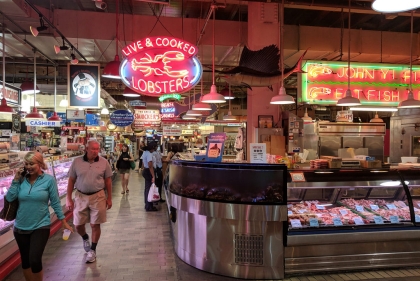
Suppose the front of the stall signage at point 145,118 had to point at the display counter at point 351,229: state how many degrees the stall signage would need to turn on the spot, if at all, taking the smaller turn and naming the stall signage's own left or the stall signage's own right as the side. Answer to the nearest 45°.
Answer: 0° — it already faces it

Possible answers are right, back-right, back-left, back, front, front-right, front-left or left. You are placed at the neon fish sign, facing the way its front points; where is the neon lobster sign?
front-right

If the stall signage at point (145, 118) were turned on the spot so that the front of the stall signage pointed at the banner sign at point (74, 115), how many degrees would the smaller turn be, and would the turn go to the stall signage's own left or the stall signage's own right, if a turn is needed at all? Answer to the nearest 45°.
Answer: approximately 45° to the stall signage's own right

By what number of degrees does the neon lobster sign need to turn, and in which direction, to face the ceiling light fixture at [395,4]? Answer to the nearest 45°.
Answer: approximately 45° to its left

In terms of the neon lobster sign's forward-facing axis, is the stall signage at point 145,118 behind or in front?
behind

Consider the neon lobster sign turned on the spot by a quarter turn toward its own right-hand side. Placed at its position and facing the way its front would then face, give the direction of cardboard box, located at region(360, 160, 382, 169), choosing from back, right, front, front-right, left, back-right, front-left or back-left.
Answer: back

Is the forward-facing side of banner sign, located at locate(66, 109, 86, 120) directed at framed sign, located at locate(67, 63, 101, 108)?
yes

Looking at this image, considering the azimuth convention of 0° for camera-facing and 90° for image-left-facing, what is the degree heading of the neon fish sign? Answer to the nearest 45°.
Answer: approximately 0°

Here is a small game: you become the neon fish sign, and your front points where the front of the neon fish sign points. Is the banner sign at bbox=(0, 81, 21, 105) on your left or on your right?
on your right
